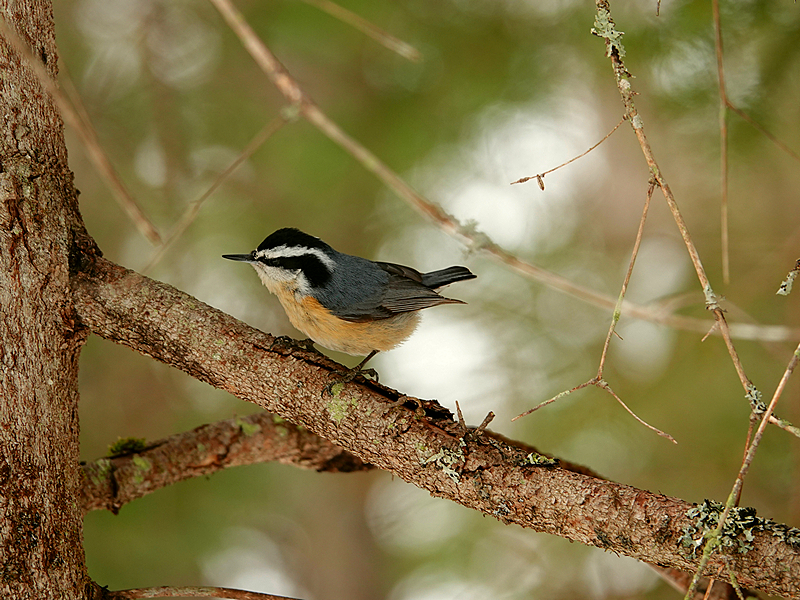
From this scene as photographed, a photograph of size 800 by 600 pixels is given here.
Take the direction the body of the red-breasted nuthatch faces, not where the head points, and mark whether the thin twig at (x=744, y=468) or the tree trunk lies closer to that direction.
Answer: the tree trunk

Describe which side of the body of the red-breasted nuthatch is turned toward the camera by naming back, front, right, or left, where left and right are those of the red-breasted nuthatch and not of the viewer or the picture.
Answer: left
